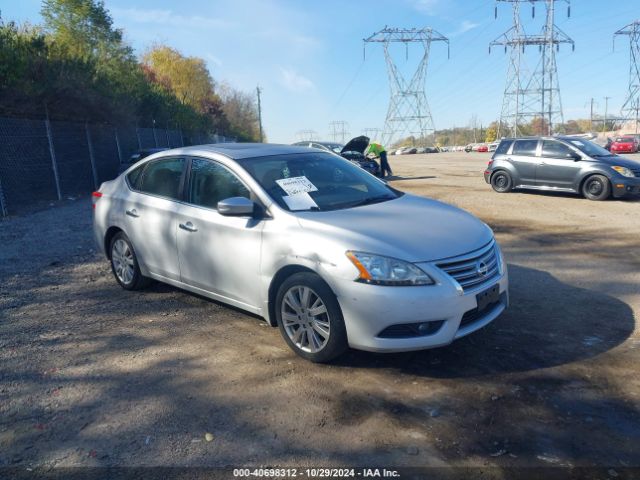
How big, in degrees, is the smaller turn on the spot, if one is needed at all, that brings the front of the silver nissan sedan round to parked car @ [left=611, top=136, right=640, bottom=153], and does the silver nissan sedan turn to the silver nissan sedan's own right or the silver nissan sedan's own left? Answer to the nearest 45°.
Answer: approximately 90° to the silver nissan sedan's own left

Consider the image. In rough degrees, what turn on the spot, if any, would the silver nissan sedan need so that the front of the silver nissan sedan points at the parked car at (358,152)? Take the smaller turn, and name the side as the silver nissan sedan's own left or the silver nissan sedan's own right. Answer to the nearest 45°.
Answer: approximately 135° to the silver nissan sedan's own left

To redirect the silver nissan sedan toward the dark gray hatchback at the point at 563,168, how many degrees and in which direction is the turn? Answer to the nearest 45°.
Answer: approximately 90° to its left

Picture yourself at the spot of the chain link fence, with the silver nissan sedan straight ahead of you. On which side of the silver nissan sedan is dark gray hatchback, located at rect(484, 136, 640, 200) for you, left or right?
left

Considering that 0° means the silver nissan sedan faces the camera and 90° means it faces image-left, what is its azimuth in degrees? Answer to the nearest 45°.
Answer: approximately 315°

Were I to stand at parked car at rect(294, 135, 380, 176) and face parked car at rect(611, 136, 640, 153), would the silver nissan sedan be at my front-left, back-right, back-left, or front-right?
back-right

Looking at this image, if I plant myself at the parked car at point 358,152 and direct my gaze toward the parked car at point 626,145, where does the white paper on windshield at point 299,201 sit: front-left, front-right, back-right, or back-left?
back-right

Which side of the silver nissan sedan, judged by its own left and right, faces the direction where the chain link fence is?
back
